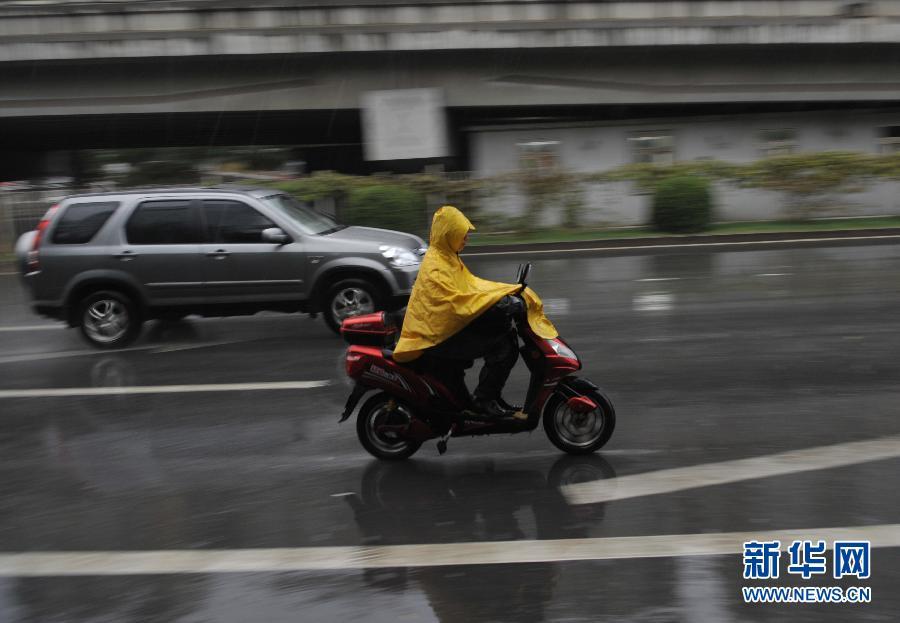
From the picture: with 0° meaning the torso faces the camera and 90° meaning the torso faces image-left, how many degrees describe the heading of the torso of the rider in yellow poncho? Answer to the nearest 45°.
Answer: approximately 270°

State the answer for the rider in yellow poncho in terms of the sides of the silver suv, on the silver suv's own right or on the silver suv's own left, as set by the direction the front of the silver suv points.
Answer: on the silver suv's own right

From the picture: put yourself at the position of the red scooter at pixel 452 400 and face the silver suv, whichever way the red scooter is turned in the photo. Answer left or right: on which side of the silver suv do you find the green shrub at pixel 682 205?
right

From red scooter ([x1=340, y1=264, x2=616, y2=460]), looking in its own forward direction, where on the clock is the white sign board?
The white sign board is roughly at 9 o'clock from the red scooter.

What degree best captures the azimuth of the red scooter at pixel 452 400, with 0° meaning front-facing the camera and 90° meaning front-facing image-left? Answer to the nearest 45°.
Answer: approximately 270°

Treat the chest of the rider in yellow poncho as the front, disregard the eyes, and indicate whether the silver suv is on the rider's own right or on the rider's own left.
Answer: on the rider's own left

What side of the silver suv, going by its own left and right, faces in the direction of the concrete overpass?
left

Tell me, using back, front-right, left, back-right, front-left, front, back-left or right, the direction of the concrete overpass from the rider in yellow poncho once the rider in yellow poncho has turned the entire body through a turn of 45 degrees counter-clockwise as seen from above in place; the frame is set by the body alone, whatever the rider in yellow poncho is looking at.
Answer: front-left

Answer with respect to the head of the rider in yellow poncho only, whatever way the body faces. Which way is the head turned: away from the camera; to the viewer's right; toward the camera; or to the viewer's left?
to the viewer's right

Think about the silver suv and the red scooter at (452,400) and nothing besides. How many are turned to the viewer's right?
2

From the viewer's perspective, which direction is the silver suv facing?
to the viewer's right

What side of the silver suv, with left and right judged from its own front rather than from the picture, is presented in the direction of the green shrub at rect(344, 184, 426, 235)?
left

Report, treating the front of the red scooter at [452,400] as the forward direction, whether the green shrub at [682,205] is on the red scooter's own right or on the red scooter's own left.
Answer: on the red scooter's own left
